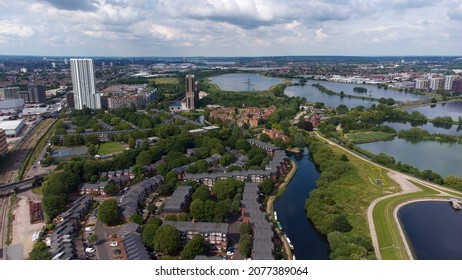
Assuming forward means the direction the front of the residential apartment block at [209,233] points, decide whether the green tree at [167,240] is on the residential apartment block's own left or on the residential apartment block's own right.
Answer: on the residential apartment block's own right

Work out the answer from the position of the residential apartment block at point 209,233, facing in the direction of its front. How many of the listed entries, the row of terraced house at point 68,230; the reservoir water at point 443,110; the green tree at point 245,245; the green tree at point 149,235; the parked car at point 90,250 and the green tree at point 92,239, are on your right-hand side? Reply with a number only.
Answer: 4

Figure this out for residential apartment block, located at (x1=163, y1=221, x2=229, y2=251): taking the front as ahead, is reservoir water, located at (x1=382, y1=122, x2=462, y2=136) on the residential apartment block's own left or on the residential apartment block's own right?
on the residential apartment block's own left

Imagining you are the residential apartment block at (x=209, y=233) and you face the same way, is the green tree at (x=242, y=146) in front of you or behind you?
behind

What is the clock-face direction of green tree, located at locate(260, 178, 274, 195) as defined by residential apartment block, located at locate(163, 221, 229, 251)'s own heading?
The green tree is roughly at 7 o'clock from the residential apartment block.

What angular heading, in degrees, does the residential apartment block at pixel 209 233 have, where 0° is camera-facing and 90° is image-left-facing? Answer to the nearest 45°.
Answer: approximately 0°

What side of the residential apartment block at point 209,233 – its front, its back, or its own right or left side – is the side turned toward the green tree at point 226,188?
back

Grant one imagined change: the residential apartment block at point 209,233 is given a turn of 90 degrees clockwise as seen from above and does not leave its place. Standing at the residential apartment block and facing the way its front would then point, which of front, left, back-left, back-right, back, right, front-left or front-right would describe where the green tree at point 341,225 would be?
back

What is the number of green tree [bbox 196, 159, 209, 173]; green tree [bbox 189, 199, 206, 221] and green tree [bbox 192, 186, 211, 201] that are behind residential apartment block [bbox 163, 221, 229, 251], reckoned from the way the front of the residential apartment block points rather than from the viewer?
3
